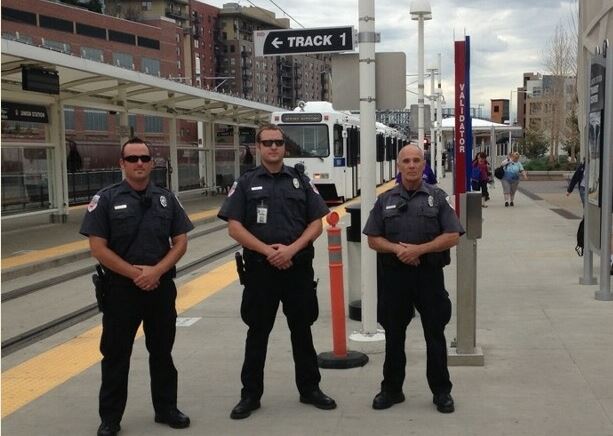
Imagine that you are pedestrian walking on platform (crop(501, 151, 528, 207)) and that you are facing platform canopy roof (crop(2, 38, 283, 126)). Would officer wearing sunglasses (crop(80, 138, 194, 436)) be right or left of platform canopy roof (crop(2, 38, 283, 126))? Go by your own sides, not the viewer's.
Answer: left

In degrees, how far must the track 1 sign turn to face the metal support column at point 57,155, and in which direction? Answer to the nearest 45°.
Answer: approximately 135° to its right

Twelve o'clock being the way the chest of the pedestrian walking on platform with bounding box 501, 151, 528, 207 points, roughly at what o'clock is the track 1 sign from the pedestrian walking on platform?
The track 1 sign is roughly at 12 o'clock from the pedestrian walking on platform.

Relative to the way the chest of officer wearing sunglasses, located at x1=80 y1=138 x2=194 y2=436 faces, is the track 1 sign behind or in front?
behind

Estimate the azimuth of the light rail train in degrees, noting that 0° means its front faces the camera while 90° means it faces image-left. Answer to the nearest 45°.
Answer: approximately 45°

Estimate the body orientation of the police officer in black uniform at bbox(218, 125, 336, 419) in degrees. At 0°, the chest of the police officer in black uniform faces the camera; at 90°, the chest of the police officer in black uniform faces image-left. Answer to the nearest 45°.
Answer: approximately 0°

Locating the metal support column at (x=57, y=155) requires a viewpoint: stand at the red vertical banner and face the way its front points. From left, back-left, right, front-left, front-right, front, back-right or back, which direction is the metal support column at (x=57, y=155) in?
back-right

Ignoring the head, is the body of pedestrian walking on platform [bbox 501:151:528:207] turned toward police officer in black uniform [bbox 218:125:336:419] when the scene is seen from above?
yes

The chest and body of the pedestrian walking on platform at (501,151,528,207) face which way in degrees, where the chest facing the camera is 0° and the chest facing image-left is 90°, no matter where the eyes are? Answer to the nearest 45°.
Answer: approximately 0°

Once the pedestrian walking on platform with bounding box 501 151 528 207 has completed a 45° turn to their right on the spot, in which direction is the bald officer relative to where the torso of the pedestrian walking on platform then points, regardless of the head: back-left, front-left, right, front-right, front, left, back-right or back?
front-left

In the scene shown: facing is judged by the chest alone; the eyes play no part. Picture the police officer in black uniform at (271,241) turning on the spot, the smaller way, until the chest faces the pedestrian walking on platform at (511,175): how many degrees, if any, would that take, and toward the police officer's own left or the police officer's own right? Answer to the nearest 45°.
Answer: approximately 135° to the police officer's own left
